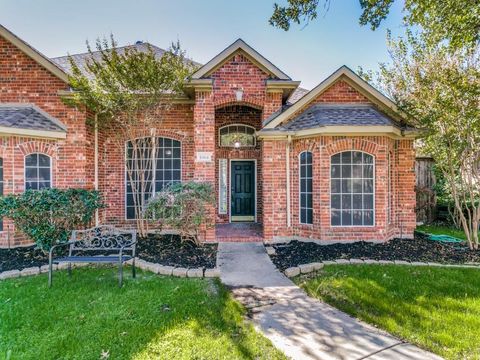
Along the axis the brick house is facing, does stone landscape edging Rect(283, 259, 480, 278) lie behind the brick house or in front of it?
in front

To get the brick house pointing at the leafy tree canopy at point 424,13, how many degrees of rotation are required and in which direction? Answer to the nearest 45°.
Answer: approximately 45° to its left

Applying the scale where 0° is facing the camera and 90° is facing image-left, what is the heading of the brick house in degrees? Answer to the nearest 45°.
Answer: approximately 0°

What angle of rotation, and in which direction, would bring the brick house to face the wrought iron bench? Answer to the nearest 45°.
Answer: approximately 45° to its right
